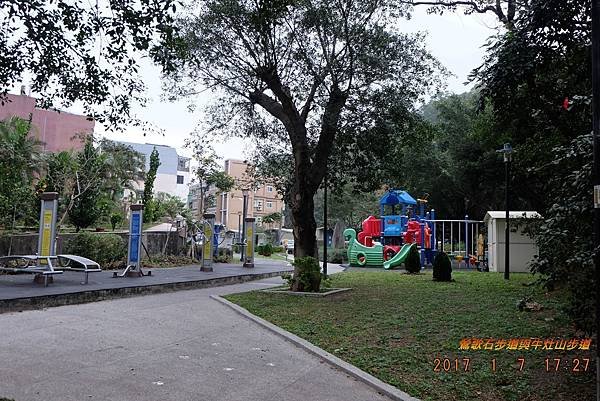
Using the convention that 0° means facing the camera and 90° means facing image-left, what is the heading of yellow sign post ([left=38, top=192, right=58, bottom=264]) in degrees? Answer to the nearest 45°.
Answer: approximately 0°

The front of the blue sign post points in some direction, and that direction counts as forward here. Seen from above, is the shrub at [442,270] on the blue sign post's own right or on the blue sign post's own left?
on the blue sign post's own left

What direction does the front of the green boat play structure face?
to the viewer's left

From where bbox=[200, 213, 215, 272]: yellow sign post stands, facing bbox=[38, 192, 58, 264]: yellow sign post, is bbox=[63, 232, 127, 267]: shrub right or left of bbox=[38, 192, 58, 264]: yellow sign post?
right

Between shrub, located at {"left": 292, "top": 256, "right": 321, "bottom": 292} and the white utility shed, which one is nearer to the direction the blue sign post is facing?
the shrub

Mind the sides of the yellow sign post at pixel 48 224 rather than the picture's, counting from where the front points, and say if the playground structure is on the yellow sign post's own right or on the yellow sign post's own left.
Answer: on the yellow sign post's own left

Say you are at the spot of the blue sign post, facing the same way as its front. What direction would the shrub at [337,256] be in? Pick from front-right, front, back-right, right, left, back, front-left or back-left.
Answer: back-left

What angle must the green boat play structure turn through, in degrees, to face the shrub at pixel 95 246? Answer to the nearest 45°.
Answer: approximately 45° to its left

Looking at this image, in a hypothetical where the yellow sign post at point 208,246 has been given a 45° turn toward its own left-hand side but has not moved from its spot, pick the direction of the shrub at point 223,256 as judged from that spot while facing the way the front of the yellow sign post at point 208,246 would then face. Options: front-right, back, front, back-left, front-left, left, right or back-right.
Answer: back-left
